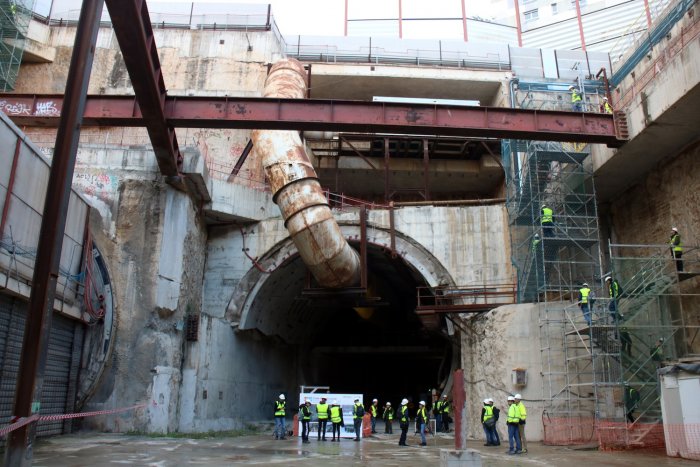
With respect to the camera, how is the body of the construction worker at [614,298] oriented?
to the viewer's left

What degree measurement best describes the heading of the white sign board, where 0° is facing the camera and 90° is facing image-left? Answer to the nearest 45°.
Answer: approximately 0°

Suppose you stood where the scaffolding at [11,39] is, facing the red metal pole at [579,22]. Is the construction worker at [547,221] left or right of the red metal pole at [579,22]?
right

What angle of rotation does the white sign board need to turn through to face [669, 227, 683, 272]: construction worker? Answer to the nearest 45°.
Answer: approximately 45° to its left

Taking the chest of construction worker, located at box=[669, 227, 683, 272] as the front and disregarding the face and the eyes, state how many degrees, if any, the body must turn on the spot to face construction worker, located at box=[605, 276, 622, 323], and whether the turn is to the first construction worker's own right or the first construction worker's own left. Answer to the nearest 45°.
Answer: approximately 45° to the first construction worker's own left

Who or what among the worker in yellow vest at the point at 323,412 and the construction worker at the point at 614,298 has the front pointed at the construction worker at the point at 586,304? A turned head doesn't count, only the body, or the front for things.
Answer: the construction worker at the point at 614,298

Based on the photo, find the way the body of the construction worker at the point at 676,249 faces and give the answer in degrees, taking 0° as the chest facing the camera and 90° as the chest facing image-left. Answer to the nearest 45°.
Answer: approximately 90°

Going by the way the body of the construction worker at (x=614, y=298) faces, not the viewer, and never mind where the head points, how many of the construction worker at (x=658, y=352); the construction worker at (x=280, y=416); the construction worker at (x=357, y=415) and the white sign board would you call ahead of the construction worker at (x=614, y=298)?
3

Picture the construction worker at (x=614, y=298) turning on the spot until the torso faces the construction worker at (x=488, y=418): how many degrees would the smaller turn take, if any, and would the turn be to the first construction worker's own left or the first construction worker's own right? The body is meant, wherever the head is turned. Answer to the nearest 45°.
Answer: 0° — they already face them

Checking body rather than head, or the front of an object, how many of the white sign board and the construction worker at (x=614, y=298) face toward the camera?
1
